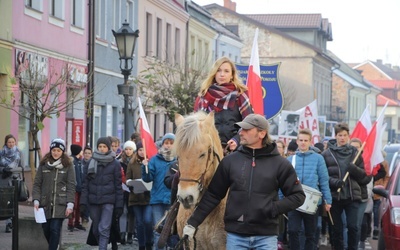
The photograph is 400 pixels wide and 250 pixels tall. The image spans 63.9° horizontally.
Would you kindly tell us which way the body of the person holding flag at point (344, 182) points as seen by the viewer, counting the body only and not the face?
toward the camera

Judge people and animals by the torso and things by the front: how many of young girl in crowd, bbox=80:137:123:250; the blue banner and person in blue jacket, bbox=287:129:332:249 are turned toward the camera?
3

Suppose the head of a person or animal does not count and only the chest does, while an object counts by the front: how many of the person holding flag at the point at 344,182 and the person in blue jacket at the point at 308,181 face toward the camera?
2

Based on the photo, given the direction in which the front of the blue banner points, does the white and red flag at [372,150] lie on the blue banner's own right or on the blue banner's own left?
on the blue banner's own left

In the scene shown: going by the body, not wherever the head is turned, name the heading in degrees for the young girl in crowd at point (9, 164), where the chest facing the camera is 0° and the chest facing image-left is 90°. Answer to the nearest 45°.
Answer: approximately 0°

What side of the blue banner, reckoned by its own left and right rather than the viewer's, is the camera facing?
front

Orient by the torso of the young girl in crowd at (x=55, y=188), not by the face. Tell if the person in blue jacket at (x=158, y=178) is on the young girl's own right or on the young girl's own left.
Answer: on the young girl's own left

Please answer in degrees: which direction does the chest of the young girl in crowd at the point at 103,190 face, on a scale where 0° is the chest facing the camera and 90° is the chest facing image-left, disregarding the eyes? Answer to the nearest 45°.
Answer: approximately 0°
